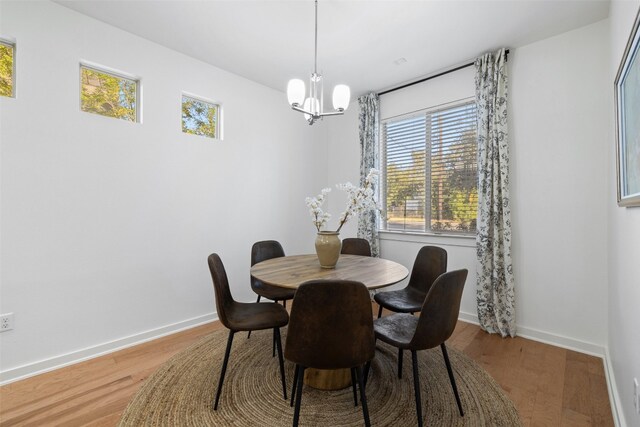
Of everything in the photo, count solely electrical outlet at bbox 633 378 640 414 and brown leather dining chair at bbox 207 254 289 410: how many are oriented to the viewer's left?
1

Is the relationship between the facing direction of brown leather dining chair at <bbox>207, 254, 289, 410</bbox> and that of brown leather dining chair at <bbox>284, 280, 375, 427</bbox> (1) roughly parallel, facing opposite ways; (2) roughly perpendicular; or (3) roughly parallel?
roughly perpendicular

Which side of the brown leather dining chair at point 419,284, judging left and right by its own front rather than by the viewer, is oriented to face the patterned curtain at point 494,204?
back

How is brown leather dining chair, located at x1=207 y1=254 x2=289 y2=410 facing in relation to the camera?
to the viewer's right

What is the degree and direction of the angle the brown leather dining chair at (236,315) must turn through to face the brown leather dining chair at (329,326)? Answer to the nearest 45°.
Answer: approximately 45° to its right

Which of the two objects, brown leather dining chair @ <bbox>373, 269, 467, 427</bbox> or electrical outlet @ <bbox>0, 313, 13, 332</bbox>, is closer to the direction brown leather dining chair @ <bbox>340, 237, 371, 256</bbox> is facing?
the brown leather dining chair

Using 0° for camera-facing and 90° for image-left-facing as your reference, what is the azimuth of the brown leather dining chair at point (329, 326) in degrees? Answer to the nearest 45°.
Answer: approximately 180°

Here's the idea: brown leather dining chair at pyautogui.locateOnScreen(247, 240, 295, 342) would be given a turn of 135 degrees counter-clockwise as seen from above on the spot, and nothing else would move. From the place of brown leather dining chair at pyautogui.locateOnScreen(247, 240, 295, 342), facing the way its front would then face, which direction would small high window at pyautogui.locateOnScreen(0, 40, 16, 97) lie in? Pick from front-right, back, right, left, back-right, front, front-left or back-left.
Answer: left

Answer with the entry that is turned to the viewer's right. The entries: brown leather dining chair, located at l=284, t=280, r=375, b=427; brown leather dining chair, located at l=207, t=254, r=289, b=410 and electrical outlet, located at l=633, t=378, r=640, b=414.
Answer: brown leather dining chair, located at l=207, t=254, r=289, b=410

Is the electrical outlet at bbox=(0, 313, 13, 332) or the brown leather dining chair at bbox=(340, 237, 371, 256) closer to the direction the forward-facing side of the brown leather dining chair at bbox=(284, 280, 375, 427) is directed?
the brown leather dining chair

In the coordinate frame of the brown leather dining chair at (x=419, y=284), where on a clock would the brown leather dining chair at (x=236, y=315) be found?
the brown leather dining chair at (x=236, y=315) is roughly at 12 o'clock from the brown leather dining chair at (x=419, y=284).

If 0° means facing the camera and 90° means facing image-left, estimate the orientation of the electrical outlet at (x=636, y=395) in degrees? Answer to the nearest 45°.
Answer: approximately 90°
